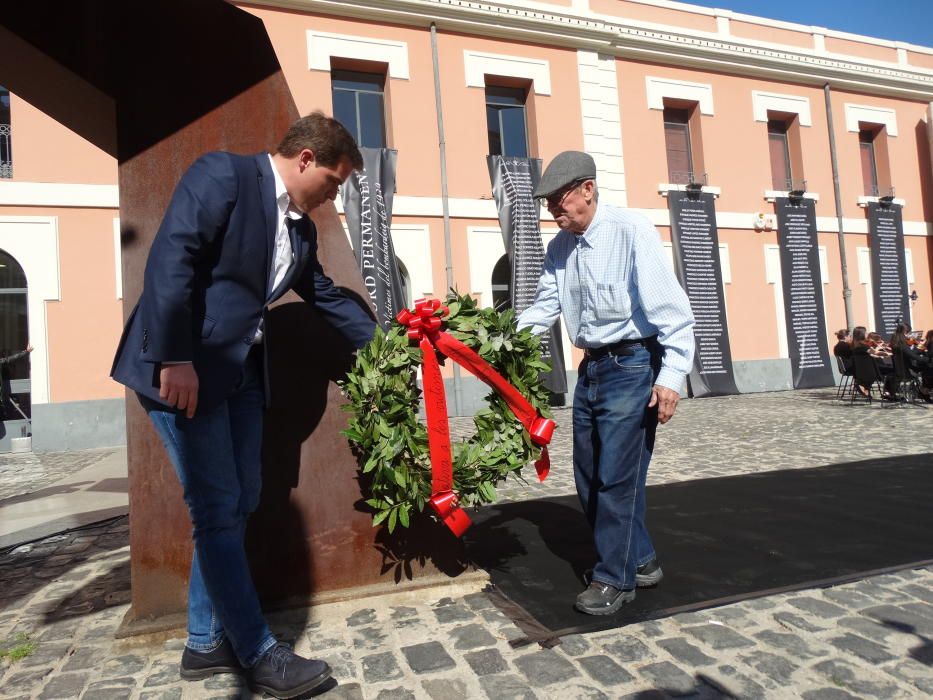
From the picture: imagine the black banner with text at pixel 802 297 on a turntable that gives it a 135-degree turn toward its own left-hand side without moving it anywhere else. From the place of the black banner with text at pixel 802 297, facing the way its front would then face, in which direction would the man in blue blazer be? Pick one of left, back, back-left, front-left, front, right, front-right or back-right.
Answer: back-right

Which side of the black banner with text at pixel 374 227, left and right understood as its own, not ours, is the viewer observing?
front

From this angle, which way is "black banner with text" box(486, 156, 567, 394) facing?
toward the camera

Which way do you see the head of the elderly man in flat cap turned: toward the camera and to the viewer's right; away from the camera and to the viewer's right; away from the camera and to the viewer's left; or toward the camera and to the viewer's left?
toward the camera and to the viewer's left

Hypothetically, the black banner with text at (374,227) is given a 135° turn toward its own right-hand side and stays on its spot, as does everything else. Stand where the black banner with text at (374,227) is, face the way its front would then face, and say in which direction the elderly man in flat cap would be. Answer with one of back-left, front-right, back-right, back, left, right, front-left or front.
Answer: back-left

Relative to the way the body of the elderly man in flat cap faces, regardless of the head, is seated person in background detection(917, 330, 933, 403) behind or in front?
behind

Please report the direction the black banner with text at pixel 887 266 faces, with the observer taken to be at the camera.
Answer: facing the viewer

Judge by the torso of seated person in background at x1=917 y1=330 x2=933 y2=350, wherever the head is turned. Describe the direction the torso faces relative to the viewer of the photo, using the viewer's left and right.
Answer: facing to the left of the viewer

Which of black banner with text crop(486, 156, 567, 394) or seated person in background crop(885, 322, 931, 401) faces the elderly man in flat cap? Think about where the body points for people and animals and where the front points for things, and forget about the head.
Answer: the black banner with text

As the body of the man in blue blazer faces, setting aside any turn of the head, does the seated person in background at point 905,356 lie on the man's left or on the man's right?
on the man's left

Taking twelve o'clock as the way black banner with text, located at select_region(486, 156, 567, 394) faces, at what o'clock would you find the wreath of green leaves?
The wreath of green leaves is roughly at 12 o'clock from the black banner with text.

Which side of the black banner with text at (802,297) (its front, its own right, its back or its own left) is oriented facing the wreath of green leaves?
front

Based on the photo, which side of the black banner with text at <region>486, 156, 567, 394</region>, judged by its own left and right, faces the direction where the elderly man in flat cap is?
front
